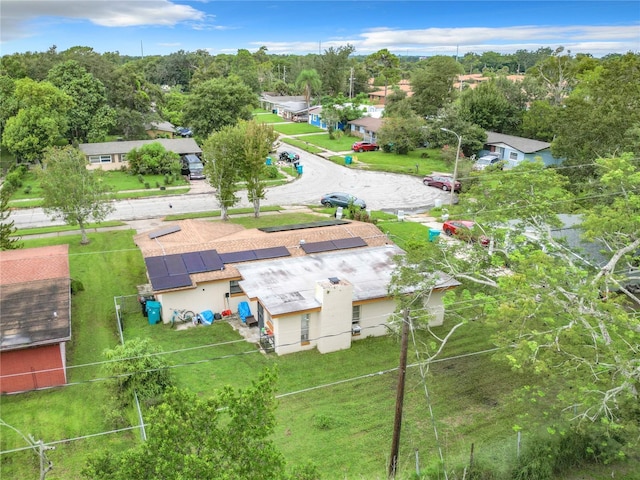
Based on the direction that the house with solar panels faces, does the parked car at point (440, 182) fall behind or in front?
in front

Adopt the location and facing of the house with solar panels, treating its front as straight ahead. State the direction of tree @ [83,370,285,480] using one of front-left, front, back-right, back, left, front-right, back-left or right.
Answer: back

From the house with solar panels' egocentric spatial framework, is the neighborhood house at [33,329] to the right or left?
on its left

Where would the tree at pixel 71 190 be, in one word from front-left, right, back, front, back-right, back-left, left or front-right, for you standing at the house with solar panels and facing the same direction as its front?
front-left

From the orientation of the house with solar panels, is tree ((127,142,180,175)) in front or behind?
in front

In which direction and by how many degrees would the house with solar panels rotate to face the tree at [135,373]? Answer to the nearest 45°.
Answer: approximately 135° to its left

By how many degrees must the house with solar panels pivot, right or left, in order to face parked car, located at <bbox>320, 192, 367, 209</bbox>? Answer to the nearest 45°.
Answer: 0° — it already faces it

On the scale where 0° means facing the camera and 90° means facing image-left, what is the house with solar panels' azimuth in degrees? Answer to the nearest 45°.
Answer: approximately 180°

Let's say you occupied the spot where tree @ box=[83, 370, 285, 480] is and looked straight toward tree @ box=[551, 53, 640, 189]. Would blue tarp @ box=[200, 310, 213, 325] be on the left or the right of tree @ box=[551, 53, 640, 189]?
left

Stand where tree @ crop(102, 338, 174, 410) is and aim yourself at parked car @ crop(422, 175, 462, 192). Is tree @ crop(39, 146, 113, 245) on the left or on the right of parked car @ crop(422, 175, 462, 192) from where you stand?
left

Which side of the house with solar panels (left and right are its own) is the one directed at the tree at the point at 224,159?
front
